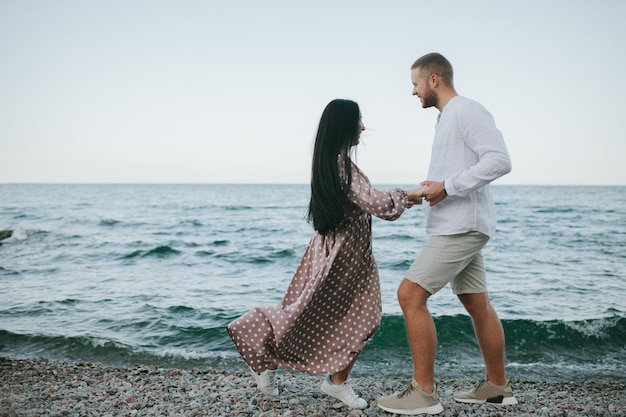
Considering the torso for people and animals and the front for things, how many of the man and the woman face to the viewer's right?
1

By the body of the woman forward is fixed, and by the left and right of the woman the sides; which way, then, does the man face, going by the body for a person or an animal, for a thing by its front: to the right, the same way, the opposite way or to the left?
the opposite way

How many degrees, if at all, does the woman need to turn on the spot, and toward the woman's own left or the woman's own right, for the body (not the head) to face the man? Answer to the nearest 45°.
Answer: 0° — they already face them

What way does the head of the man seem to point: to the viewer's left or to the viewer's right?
to the viewer's left

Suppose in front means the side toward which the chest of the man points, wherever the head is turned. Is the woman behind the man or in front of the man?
in front

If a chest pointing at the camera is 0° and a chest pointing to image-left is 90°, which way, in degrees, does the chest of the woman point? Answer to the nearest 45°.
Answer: approximately 270°

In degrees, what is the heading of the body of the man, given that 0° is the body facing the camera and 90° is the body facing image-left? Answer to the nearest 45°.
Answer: approximately 90°
